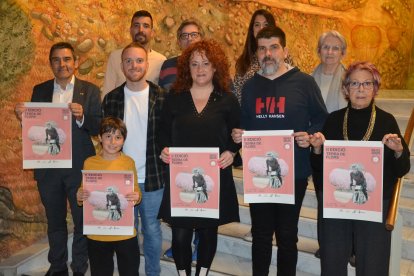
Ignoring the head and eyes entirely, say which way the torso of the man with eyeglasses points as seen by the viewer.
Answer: toward the camera

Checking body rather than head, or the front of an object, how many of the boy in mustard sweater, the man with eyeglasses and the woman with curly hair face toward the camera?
3

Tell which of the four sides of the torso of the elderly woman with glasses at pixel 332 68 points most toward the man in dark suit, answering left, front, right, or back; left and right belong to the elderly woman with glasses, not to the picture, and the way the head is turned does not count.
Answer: right

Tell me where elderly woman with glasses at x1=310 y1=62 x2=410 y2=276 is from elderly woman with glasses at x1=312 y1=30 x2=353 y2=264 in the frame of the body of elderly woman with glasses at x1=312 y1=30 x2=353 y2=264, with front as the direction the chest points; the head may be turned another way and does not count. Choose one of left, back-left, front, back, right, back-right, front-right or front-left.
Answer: front

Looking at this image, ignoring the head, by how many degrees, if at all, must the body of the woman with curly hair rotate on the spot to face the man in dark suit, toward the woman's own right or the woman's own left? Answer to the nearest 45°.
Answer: approximately 135° to the woman's own right

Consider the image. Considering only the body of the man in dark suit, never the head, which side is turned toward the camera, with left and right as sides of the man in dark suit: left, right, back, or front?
front

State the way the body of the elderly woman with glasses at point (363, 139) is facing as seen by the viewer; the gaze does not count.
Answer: toward the camera

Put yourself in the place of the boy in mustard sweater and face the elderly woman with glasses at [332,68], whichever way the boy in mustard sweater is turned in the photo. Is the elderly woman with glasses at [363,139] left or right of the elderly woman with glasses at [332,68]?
right

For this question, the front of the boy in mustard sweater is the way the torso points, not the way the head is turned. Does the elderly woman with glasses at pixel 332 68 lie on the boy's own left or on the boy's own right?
on the boy's own left
